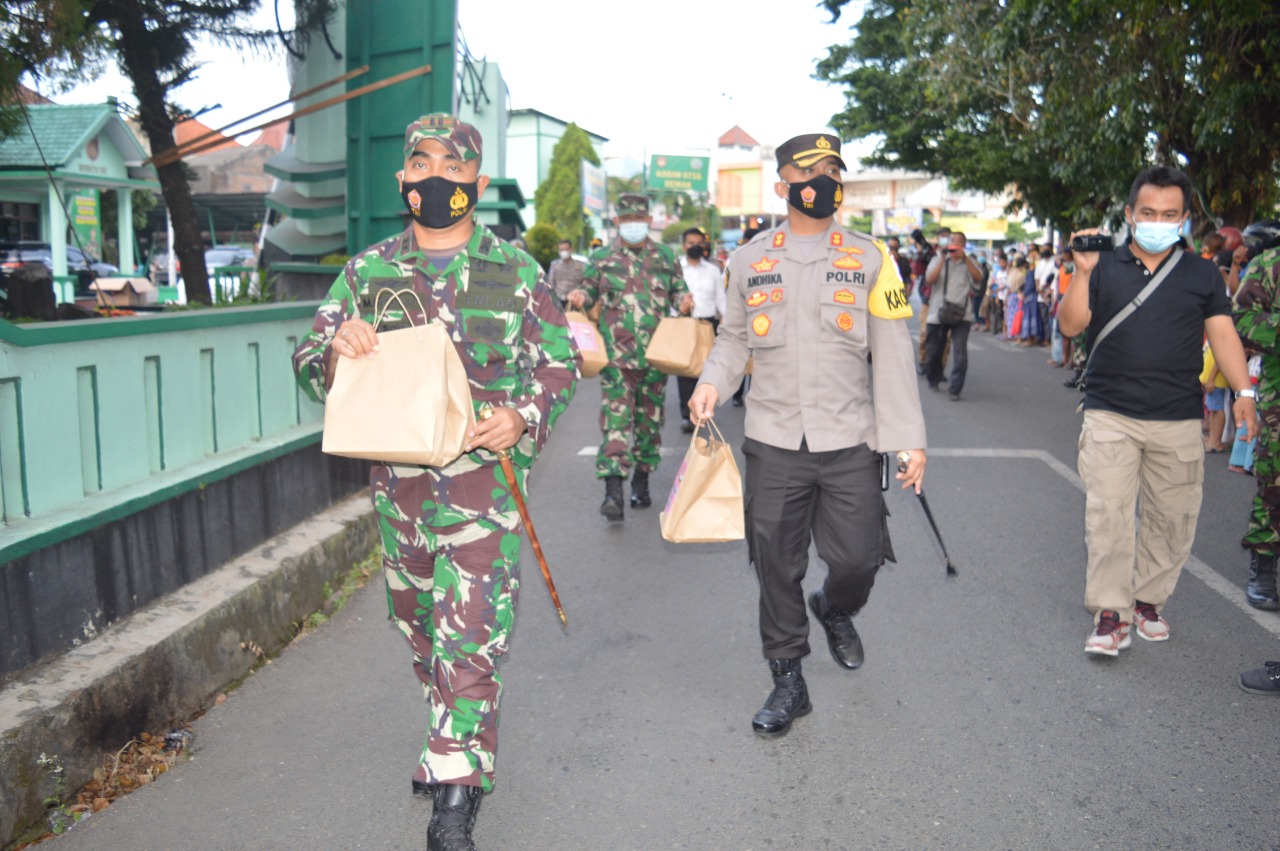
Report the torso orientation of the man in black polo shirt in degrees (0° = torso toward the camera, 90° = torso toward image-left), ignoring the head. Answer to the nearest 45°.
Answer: approximately 0°

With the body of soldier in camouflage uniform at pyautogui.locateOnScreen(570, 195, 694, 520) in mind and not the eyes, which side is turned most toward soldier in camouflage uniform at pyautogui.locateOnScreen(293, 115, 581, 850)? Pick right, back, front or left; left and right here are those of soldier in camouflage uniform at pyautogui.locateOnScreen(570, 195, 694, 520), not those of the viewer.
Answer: front

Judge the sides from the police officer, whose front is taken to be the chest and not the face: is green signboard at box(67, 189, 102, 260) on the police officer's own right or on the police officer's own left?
on the police officer's own right

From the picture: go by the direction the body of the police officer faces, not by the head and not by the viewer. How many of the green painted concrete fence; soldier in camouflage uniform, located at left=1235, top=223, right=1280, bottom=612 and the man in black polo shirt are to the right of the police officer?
1

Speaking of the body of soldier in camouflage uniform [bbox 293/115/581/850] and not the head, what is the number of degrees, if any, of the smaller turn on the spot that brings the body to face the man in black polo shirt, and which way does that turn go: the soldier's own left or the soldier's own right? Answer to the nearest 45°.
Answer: approximately 90° to the soldier's own left

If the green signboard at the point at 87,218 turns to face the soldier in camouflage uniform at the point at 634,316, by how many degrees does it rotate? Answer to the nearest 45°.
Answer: approximately 45° to its left

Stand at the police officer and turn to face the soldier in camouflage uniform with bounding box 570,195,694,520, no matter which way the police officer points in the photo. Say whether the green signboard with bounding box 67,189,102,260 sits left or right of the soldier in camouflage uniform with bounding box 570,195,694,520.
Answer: left

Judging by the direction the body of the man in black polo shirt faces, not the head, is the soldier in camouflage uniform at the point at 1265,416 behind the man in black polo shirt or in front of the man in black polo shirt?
behind

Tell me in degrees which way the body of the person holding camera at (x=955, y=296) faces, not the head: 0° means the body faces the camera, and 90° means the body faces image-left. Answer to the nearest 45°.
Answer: approximately 0°
